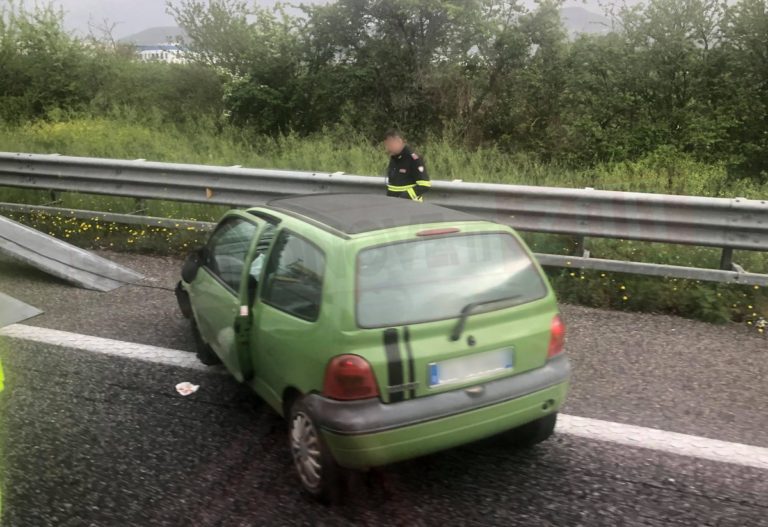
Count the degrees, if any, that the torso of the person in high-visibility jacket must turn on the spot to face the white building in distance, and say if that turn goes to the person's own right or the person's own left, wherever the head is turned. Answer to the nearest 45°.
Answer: approximately 90° to the person's own right

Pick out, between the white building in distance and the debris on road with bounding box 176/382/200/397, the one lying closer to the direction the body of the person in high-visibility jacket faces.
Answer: the debris on road

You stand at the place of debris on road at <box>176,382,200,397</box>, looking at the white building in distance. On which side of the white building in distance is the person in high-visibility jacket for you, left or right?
right

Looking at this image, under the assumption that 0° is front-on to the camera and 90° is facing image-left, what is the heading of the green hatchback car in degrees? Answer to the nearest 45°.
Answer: approximately 135°

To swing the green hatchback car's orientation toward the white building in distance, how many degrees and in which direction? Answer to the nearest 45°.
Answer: approximately 45° to its right

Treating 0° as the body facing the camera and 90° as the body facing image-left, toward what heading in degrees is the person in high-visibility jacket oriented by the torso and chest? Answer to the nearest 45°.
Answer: approximately 45°

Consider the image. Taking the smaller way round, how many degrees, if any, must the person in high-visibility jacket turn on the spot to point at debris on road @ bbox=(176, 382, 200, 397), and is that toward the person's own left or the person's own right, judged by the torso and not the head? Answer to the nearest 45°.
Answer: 0° — they already face it

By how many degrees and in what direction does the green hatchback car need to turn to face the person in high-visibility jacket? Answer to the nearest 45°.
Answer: approximately 45° to its right
